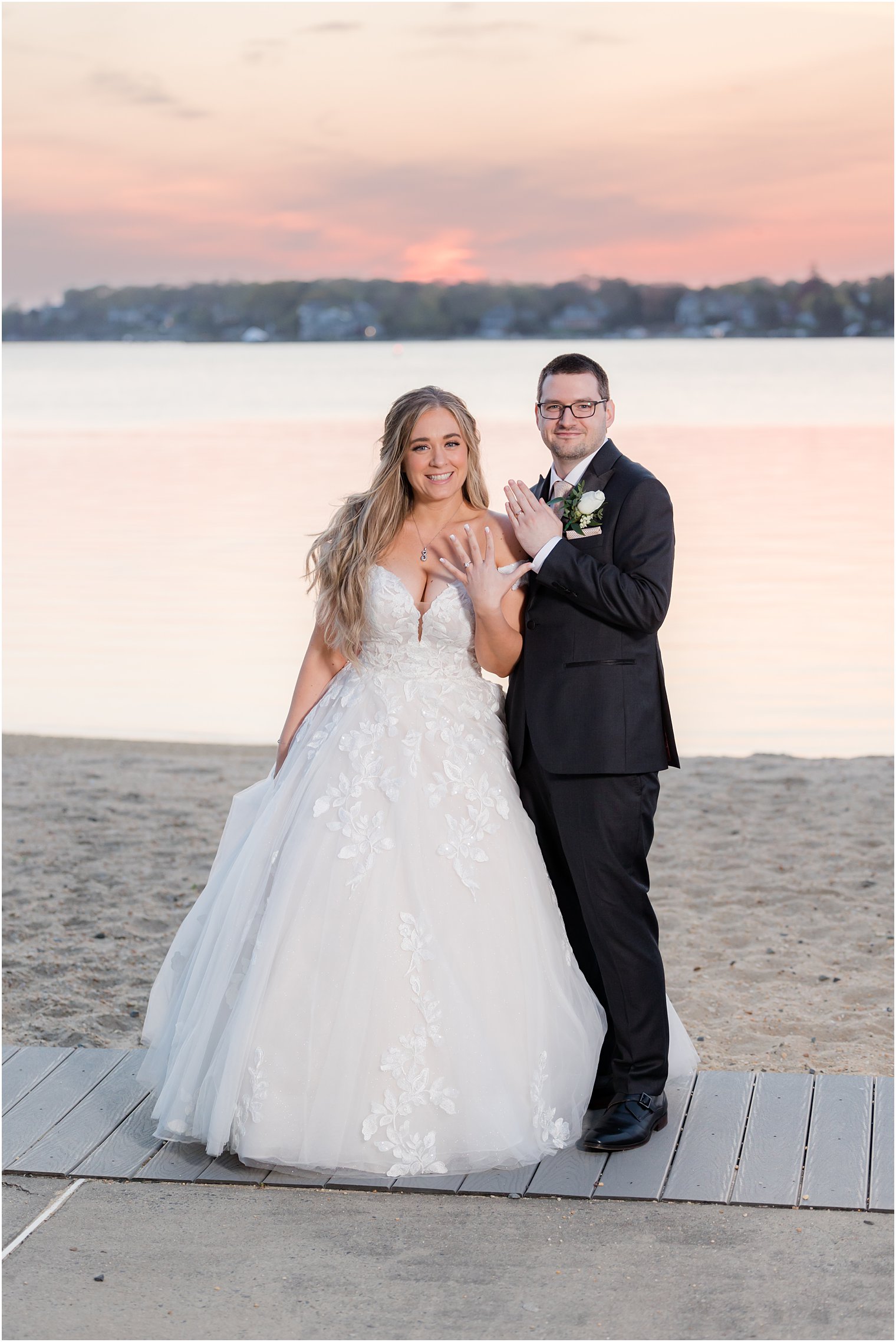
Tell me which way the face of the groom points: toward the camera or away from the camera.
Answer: toward the camera

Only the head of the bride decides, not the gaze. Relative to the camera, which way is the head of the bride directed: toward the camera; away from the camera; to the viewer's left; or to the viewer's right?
toward the camera

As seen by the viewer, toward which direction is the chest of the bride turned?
toward the camera

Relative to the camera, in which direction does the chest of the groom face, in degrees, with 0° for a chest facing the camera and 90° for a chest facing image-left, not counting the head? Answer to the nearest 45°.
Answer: approximately 45°

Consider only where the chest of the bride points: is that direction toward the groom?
no

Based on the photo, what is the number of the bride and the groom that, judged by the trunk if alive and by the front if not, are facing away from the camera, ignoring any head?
0

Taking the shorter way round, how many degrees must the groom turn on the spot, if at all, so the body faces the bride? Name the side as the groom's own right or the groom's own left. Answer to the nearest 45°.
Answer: approximately 45° to the groom's own right
